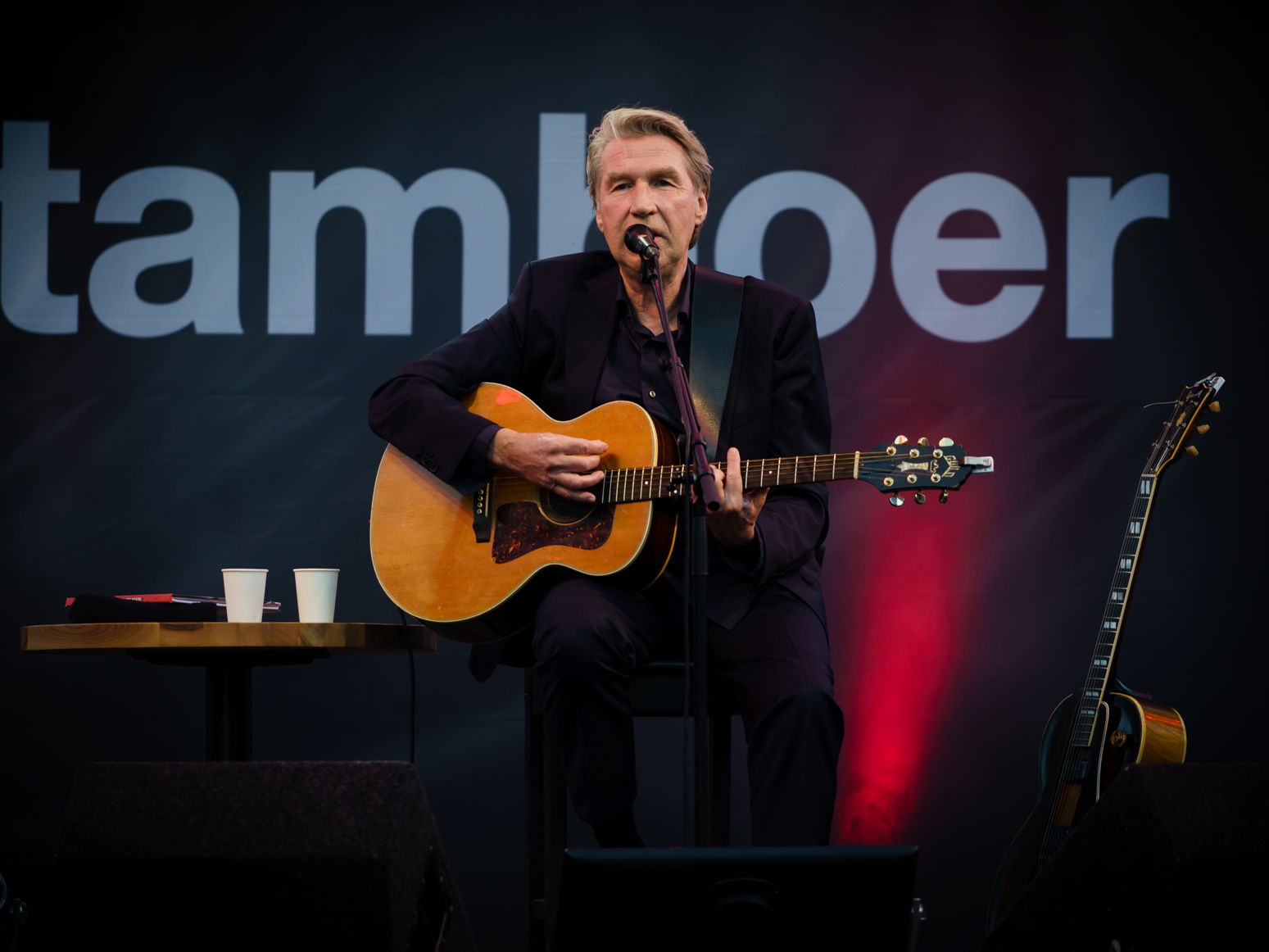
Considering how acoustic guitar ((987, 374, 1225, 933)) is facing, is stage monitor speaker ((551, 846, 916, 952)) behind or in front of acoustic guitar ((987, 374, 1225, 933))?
in front

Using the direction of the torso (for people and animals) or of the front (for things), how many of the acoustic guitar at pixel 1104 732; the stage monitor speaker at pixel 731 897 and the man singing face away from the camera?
1

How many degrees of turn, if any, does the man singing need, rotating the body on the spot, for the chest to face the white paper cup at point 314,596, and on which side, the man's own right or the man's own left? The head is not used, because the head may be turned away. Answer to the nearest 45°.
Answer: approximately 90° to the man's own right

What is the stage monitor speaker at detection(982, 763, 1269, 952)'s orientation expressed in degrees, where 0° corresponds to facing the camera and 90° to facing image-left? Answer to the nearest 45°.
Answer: approximately 135°

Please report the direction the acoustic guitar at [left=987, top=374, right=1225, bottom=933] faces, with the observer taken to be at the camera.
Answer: facing the viewer and to the left of the viewer

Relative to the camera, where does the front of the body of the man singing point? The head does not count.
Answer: toward the camera

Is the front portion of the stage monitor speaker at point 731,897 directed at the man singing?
yes

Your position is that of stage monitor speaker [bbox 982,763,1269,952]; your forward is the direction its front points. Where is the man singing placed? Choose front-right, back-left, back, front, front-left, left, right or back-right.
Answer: front

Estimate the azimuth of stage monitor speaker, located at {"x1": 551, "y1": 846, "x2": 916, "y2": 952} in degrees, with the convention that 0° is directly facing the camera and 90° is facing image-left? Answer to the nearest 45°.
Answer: approximately 180°

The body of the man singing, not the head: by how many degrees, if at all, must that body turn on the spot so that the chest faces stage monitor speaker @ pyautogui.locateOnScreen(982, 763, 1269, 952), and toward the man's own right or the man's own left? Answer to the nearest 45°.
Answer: approximately 45° to the man's own left

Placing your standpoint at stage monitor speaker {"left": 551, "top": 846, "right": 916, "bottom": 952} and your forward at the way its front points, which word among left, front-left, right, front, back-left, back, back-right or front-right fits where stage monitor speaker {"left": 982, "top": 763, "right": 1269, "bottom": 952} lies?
right

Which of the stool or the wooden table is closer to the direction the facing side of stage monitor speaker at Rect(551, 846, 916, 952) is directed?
the stool

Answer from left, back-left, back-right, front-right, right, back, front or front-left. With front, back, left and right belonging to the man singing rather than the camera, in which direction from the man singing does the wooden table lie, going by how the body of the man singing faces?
right

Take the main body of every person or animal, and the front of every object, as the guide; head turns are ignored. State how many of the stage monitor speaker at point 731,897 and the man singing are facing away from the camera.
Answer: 1

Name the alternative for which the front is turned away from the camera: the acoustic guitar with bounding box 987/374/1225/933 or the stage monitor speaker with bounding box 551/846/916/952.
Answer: the stage monitor speaker

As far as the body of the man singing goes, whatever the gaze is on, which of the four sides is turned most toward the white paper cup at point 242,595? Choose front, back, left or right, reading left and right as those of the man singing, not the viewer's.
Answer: right

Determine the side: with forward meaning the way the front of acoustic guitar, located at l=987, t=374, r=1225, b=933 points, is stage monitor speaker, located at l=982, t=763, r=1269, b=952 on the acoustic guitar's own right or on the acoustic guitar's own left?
on the acoustic guitar's own left

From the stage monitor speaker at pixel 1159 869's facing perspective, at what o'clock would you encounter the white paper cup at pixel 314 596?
The white paper cup is roughly at 11 o'clock from the stage monitor speaker.
